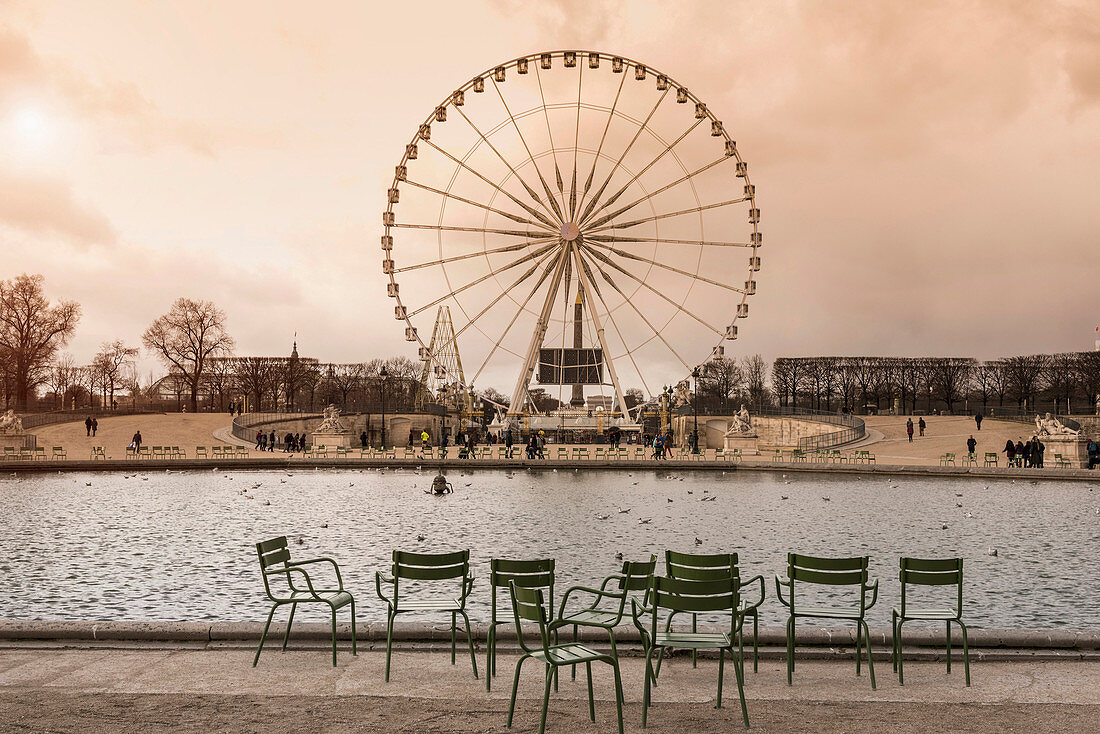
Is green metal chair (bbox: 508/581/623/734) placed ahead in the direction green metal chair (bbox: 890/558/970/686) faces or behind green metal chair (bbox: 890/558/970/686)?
behind

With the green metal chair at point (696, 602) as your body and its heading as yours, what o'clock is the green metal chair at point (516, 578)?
the green metal chair at point (516, 578) is roughly at 10 o'clock from the green metal chair at point (696, 602).

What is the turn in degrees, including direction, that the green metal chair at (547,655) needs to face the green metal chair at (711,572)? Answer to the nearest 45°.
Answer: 0° — it already faces it

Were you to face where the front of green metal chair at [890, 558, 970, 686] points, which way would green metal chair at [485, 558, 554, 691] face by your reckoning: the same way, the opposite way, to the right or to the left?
the same way

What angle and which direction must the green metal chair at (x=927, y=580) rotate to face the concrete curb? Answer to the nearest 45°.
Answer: approximately 45° to its left

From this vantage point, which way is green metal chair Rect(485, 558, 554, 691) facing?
away from the camera

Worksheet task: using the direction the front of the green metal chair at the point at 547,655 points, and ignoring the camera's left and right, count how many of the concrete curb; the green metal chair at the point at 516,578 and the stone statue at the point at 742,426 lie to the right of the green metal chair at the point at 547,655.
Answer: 0

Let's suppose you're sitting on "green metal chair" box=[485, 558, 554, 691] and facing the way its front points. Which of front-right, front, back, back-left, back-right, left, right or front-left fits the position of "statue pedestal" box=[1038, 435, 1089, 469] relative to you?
front-right

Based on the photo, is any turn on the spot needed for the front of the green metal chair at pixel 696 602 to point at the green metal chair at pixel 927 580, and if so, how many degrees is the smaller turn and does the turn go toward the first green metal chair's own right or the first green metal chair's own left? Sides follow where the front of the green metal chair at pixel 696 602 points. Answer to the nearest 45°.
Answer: approximately 45° to the first green metal chair's own right

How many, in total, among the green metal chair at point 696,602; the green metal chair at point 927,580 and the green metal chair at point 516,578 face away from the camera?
3

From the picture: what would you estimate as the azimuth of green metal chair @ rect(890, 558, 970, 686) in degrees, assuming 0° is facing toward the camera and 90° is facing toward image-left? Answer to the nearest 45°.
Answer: approximately 180°

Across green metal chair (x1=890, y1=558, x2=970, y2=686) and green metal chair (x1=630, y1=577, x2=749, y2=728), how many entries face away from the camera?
2

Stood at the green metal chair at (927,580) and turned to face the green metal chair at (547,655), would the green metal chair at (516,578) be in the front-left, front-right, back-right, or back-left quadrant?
front-right

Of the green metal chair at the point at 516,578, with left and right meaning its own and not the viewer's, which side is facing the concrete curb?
front

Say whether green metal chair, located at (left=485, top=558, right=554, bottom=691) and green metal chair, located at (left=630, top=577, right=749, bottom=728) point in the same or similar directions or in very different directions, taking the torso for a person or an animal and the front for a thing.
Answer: same or similar directions

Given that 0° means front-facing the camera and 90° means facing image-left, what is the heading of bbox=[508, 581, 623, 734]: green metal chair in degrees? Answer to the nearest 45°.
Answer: approximately 225°

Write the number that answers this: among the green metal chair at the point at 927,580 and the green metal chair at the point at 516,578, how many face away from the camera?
2

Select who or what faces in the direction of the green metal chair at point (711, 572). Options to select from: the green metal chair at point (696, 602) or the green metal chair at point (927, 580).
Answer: the green metal chair at point (696, 602)

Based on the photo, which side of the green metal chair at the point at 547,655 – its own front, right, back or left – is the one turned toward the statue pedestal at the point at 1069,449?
front

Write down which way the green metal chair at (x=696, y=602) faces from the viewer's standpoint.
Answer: facing away from the viewer

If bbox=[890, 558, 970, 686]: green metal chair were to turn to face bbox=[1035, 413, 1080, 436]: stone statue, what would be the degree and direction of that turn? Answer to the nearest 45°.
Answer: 0° — it already faces it

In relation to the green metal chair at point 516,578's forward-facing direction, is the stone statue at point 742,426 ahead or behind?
ahead
